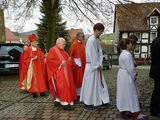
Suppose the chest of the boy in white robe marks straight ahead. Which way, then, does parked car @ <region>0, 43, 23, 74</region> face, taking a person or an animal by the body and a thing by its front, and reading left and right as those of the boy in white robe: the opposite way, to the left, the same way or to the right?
to the left

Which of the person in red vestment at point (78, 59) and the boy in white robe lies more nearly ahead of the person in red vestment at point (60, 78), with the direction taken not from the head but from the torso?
the boy in white robe
